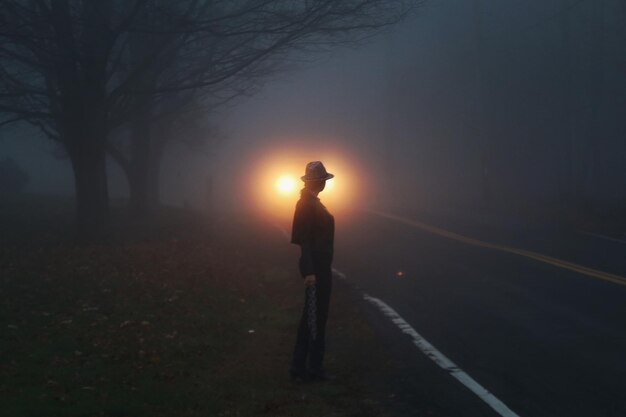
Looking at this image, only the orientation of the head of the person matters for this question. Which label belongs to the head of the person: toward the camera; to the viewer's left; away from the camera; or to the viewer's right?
to the viewer's right

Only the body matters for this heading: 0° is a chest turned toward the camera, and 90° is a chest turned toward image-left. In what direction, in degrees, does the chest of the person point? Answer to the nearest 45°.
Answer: approximately 270°

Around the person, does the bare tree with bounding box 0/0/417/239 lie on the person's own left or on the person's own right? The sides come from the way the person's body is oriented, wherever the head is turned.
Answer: on the person's own left
